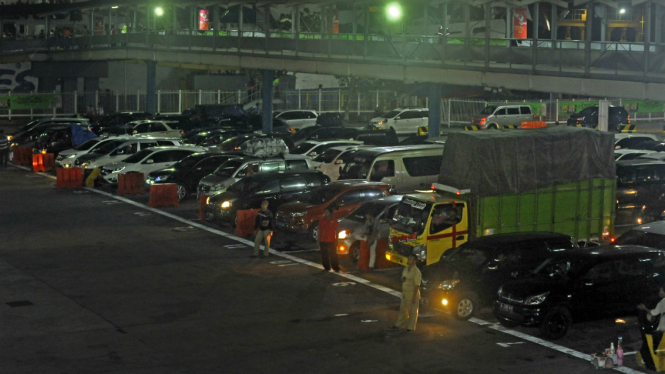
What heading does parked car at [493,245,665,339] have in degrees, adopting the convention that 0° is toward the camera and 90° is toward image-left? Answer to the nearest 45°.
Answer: approximately 45°

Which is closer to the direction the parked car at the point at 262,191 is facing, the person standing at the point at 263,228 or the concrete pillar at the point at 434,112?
the person standing

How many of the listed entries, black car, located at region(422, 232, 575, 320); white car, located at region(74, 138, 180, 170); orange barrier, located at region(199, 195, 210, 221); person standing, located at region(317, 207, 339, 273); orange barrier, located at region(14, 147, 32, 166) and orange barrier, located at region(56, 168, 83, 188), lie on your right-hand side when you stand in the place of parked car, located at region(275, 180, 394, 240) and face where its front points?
4

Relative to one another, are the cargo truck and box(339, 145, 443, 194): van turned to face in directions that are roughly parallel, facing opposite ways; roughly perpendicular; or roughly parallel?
roughly parallel

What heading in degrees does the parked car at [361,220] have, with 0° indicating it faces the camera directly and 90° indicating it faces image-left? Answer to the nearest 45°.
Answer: approximately 45°

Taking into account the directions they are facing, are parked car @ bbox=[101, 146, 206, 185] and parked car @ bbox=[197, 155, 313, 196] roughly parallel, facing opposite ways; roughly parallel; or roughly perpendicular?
roughly parallel

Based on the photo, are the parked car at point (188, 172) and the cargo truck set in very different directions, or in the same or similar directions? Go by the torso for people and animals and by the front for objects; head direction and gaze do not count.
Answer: same or similar directions

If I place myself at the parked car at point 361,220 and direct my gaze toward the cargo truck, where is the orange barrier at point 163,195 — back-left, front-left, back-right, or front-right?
back-left

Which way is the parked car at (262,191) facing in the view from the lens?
facing the viewer and to the left of the viewer

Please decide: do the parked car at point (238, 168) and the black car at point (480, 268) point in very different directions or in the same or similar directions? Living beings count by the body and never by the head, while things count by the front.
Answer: same or similar directions
